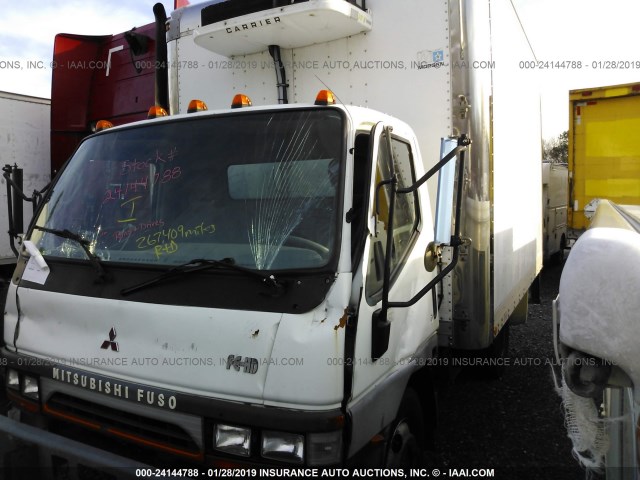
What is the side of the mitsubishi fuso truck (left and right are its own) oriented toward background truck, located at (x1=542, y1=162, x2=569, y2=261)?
back

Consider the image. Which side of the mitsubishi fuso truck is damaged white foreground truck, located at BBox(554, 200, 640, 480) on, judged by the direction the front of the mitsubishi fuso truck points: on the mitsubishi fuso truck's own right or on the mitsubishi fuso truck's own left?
on the mitsubishi fuso truck's own left

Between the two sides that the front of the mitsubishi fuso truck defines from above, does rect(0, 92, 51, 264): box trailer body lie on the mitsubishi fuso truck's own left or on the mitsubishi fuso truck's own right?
on the mitsubishi fuso truck's own right

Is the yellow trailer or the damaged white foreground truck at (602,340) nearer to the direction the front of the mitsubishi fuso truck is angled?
the damaged white foreground truck

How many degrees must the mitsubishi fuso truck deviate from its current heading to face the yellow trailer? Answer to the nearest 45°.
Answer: approximately 180°

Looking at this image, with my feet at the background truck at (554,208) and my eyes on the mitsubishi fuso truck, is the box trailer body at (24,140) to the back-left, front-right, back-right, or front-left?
front-right

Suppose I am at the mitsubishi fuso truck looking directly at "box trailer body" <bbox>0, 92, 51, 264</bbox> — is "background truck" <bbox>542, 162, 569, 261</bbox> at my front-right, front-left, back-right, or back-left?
front-right

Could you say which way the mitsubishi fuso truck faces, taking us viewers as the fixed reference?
facing the viewer and to the left of the viewer
